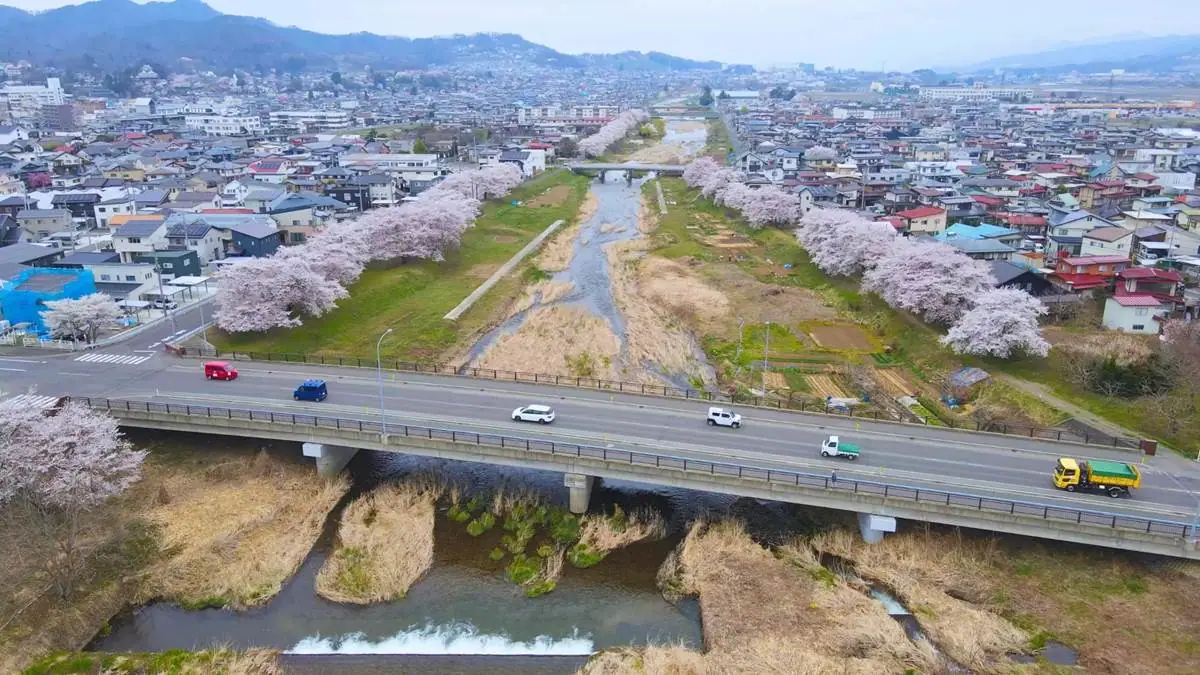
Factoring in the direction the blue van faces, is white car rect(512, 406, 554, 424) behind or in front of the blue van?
behind

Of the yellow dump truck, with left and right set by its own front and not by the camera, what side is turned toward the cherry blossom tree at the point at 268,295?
front

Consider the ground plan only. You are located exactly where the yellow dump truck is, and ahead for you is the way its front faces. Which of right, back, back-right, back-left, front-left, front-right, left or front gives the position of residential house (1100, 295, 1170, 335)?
right

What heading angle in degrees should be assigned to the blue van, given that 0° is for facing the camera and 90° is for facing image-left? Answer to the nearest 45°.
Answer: approximately 90°

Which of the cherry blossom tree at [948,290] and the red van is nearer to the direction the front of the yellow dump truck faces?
the red van

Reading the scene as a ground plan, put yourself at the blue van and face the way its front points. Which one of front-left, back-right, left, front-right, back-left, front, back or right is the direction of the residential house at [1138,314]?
back

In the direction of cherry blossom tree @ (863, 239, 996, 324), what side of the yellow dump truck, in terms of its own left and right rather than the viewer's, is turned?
right

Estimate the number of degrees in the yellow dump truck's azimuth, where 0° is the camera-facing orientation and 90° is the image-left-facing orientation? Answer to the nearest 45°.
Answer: approximately 90°

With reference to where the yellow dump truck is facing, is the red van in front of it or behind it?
in front

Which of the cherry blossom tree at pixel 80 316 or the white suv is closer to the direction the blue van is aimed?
the cherry blossom tree
